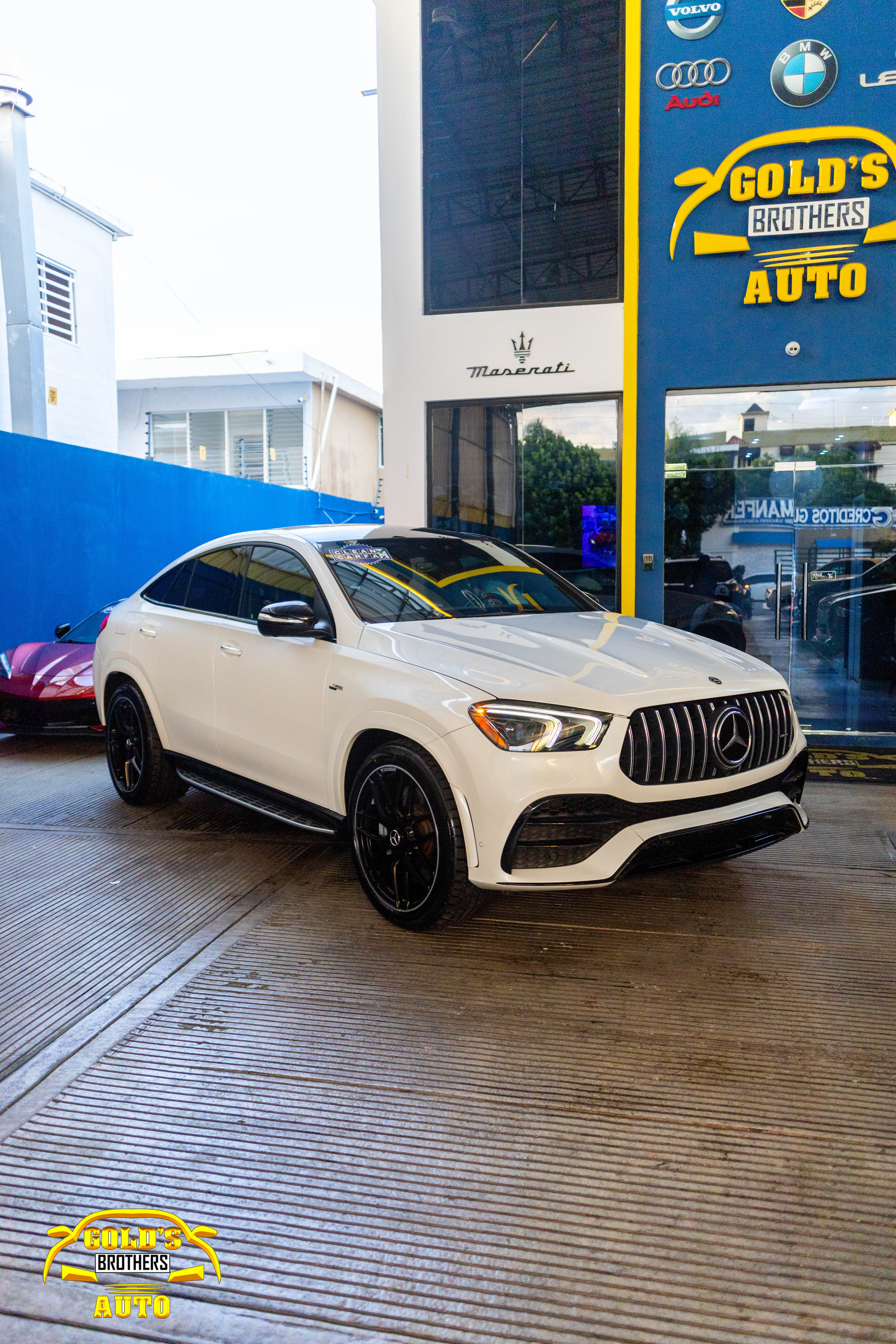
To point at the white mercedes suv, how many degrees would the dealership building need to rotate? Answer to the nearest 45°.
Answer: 0° — it already faces it

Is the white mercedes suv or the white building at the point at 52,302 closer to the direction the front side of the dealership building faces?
the white mercedes suv

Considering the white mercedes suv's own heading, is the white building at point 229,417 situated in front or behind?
behind

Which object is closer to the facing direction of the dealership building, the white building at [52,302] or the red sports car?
the red sports car

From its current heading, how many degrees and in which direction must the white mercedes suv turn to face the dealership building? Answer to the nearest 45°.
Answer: approximately 135° to its left

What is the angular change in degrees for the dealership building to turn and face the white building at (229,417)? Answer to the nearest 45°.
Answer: approximately 135° to its right

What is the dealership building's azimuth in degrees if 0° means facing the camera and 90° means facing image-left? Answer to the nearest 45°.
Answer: approximately 0°

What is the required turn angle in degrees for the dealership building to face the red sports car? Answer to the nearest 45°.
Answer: approximately 90° to its right

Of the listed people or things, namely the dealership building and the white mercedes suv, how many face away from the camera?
0

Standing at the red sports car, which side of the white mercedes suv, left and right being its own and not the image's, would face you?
back

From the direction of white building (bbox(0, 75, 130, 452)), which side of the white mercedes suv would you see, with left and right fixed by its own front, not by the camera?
back
